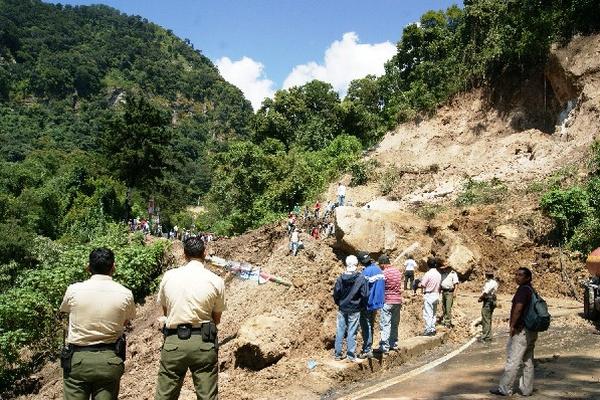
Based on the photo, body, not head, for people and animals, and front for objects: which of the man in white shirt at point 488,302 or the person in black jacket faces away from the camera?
the person in black jacket

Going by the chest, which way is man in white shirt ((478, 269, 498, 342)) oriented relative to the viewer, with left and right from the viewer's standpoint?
facing to the left of the viewer

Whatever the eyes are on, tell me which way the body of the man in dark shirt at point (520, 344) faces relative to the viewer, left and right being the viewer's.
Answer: facing to the left of the viewer

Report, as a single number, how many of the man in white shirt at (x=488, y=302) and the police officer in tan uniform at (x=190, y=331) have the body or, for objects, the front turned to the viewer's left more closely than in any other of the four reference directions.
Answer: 1

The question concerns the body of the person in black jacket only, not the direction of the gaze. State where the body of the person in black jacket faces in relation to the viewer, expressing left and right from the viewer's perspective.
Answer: facing away from the viewer

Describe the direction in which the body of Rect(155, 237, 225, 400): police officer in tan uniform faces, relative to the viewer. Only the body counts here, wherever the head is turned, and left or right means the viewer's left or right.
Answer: facing away from the viewer

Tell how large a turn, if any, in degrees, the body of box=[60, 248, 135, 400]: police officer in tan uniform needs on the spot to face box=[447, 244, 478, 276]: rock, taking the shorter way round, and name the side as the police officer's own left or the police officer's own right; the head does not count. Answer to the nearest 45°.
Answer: approximately 45° to the police officer's own right

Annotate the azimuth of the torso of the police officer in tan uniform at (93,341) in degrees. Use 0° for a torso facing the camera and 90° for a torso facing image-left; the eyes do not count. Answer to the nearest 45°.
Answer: approximately 180°

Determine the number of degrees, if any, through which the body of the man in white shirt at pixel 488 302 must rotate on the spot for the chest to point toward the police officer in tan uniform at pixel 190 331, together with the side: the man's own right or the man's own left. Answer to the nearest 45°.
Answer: approximately 90° to the man's own left

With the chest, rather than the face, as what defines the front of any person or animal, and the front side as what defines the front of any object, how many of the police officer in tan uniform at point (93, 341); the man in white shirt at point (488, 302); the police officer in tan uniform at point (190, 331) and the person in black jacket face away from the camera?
3
